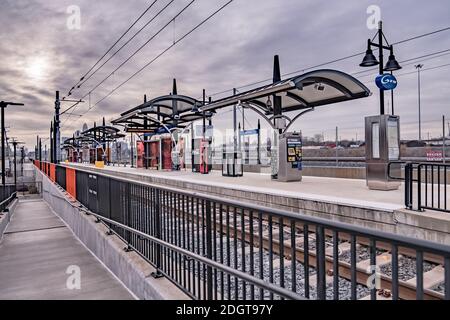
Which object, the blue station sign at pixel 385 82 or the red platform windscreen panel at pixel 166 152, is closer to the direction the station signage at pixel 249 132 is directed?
the blue station sign

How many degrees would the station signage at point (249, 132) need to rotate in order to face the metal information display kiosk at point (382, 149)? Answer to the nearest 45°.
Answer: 0° — it already faces it

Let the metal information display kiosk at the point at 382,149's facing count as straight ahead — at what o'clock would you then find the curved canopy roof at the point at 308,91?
The curved canopy roof is roughly at 6 o'clock from the metal information display kiosk.

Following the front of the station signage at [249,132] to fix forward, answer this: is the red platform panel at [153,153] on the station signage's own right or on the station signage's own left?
on the station signage's own right

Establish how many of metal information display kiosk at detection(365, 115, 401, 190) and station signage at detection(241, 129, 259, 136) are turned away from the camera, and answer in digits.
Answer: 0

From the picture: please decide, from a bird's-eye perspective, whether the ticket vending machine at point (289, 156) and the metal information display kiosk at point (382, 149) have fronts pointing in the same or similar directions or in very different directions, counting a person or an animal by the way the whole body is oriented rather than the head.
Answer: same or similar directions

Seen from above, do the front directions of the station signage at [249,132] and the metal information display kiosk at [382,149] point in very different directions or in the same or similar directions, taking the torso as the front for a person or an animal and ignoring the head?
same or similar directions

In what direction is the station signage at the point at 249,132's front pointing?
toward the camera

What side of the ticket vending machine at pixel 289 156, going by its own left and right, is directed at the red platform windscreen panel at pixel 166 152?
back

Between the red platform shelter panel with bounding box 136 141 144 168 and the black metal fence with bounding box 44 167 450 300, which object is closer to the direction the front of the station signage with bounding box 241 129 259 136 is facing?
the black metal fence

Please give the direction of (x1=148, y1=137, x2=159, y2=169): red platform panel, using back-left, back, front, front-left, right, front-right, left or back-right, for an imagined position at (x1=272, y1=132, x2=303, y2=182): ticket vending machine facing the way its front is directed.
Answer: back

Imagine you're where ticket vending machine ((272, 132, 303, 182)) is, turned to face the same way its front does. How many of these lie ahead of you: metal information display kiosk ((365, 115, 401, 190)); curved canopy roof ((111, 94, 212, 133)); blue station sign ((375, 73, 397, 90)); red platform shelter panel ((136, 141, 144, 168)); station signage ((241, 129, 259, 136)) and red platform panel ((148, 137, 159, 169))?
2

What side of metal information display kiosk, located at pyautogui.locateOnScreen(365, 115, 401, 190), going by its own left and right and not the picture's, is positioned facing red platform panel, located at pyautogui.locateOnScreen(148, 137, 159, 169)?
back

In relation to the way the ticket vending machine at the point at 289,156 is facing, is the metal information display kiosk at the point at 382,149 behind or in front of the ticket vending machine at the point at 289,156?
in front

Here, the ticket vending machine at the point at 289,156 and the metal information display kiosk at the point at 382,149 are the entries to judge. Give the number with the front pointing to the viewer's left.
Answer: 0

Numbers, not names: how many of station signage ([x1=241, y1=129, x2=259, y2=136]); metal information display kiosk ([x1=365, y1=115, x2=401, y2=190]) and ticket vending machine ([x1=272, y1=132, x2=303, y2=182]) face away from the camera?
0

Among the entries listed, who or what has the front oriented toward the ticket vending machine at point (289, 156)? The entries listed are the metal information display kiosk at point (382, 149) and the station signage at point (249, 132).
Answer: the station signage

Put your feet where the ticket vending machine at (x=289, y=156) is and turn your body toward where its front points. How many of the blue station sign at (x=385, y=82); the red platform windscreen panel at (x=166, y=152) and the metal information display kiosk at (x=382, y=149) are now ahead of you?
2

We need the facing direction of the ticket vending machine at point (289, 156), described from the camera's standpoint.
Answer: facing the viewer and to the right of the viewer
